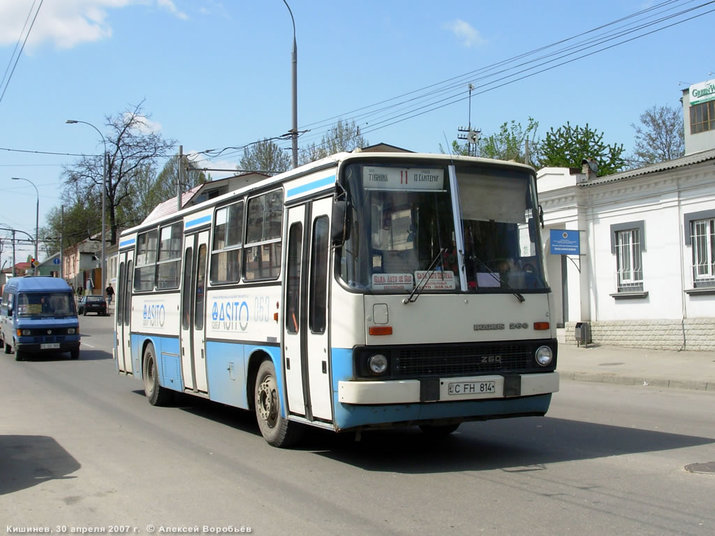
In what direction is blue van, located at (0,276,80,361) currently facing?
toward the camera

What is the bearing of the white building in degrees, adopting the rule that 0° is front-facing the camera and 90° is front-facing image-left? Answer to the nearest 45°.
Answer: approximately 45°

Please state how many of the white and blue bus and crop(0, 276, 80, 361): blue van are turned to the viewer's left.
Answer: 0

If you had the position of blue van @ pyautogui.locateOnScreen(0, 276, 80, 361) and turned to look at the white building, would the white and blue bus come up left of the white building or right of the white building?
right

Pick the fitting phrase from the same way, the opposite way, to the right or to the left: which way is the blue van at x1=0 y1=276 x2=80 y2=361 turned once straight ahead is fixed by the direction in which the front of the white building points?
to the left

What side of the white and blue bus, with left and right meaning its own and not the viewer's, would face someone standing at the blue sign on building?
left

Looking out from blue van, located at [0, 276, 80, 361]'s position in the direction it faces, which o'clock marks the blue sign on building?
The blue sign on building is roughly at 10 o'clock from the blue van.

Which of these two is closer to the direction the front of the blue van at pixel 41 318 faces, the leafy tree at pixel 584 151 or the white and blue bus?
the white and blue bus

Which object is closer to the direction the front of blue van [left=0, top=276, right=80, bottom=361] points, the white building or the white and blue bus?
the white and blue bus

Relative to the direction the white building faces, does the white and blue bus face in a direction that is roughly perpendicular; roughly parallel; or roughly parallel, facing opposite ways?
roughly perpendicular

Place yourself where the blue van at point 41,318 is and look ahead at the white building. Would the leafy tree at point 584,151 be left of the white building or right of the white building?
left

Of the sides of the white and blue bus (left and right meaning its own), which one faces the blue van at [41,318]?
back

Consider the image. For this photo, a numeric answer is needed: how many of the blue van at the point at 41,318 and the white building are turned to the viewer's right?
0

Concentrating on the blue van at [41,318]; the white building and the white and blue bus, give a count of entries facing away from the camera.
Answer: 0

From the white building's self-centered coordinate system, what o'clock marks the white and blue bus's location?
The white and blue bus is roughly at 11 o'clock from the white building.

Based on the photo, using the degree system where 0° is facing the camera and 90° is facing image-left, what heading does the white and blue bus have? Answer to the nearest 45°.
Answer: approximately 315°
